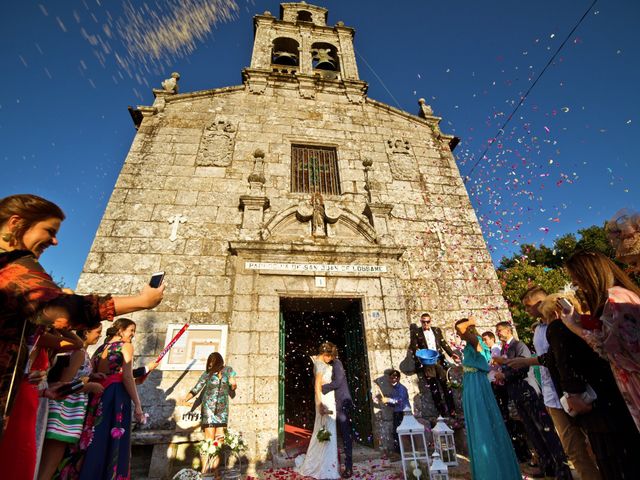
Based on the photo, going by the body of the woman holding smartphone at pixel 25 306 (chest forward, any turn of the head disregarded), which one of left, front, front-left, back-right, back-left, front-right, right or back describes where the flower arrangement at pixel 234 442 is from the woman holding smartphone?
front-left

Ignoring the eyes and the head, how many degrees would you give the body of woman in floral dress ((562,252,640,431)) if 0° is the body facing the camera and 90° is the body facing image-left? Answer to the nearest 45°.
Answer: approximately 90°

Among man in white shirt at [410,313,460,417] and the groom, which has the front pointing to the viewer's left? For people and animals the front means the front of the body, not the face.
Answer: the groom

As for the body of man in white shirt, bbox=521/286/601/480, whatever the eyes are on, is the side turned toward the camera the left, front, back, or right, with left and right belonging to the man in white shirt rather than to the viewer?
left

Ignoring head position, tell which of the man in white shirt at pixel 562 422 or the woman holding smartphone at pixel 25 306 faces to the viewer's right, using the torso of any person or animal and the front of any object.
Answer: the woman holding smartphone

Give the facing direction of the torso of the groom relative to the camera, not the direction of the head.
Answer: to the viewer's left

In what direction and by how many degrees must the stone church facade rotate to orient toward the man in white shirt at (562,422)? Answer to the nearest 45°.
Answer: approximately 45° to its left

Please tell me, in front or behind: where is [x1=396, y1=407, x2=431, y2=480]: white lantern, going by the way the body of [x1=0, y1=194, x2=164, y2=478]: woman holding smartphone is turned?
in front

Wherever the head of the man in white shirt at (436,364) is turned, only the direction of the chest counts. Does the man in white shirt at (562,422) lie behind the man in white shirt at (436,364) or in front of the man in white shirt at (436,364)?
in front

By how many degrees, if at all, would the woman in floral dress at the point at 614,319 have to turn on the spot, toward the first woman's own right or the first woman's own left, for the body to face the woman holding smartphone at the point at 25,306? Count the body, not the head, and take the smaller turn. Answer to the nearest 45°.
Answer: approximately 45° to the first woman's own left

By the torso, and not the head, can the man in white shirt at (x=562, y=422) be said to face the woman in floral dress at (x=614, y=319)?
no

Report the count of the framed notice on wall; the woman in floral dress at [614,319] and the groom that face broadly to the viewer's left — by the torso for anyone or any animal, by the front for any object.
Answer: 2

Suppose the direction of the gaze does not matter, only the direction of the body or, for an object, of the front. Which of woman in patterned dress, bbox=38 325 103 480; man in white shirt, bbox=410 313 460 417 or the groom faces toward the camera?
the man in white shirt

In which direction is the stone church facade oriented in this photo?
toward the camera

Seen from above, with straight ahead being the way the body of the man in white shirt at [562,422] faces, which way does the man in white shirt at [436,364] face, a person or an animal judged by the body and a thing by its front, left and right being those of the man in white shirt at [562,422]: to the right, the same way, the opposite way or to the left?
to the left

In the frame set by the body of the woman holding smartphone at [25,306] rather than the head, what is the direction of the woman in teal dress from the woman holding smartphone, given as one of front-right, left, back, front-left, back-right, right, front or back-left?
front

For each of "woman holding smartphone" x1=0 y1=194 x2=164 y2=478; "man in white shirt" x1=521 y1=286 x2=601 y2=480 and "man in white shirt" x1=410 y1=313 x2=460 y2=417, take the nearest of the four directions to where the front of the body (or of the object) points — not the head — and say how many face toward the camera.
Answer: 1

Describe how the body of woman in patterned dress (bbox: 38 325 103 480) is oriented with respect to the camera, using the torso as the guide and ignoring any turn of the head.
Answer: to the viewer's right

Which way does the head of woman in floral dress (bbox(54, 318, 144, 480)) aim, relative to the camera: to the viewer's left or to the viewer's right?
to the viewer's right
